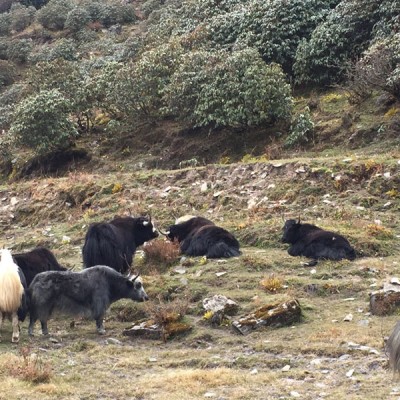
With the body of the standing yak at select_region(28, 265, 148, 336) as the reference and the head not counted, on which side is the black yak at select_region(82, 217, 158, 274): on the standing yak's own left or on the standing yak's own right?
on the standing yak's own left

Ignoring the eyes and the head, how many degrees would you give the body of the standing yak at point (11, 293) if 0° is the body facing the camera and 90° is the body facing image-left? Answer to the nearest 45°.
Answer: approximately 180°

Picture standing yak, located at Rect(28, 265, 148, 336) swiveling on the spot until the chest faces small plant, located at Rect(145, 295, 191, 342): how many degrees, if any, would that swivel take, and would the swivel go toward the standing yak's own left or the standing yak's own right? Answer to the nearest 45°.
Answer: approximately 45° to the standing yak's own right

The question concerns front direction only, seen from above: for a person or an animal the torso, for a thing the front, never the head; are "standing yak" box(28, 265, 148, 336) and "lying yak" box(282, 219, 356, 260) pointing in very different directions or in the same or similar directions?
very different directions

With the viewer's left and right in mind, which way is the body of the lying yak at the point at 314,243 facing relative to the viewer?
facing to the left of the viewer

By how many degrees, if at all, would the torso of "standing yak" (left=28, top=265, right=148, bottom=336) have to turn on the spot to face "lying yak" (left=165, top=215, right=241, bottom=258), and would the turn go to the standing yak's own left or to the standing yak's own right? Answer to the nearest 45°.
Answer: approximately 45° to the standing yak's own left

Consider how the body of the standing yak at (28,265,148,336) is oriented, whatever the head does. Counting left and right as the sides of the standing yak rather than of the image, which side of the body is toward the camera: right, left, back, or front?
right

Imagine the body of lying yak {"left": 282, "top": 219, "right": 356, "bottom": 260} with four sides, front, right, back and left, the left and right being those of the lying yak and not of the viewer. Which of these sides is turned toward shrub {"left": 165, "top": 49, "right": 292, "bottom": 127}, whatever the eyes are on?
right

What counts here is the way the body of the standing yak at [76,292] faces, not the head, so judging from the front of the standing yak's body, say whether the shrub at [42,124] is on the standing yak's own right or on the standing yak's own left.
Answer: on the standing yak's own left

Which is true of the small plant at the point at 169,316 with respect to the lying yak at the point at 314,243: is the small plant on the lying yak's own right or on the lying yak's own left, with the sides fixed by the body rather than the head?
on the lying yak's own left

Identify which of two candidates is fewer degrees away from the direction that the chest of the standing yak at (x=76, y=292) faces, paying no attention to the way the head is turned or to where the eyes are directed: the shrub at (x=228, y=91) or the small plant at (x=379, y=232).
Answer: the small plant

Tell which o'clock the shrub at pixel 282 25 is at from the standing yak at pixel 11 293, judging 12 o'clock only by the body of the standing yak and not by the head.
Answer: The shrub is roughly at 1 o'clock from the standing yak.

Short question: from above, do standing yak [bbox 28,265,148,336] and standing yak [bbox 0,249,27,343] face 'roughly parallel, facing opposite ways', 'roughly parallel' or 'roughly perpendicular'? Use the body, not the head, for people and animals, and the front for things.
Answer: roughly perpendicular

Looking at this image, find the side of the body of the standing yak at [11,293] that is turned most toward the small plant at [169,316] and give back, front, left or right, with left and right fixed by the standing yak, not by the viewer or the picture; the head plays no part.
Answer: right

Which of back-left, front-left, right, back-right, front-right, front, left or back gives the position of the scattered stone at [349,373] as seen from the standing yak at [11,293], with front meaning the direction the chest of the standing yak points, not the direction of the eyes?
back-right
